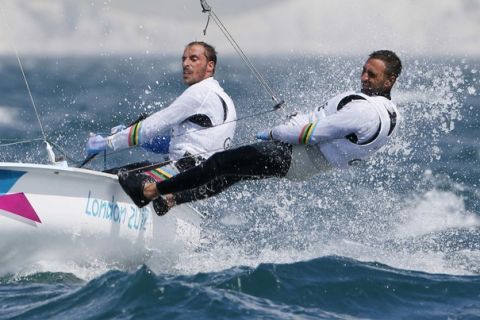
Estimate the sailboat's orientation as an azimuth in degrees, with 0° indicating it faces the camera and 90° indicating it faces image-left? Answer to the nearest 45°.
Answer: approximately 45°

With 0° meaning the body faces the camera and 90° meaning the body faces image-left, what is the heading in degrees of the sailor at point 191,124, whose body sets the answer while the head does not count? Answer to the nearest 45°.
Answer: approximately 90°
